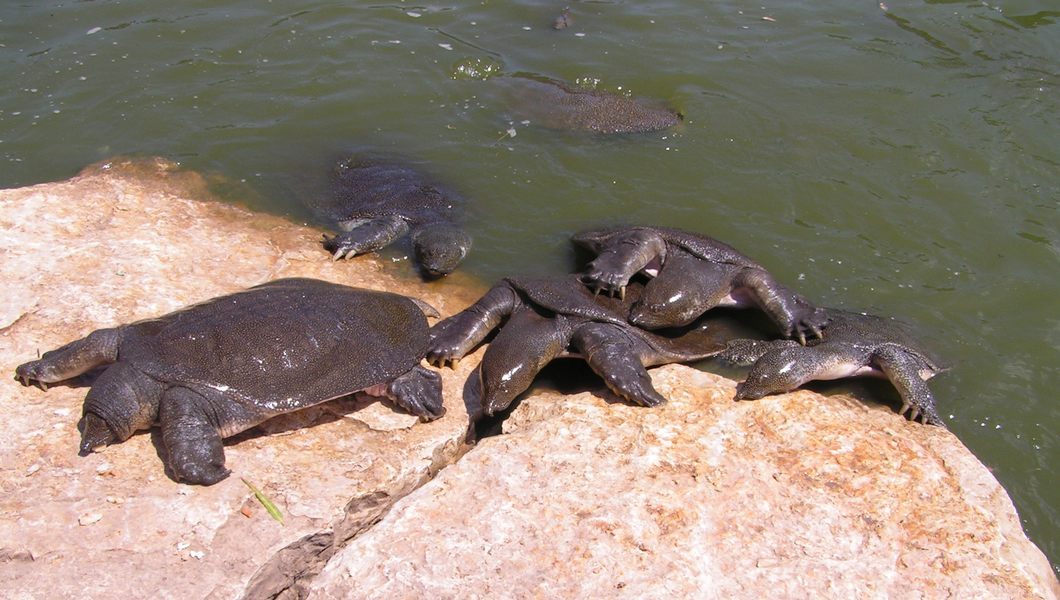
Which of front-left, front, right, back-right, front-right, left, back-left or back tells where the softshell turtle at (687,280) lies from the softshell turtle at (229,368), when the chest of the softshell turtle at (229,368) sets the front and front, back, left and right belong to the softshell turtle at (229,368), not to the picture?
back-left

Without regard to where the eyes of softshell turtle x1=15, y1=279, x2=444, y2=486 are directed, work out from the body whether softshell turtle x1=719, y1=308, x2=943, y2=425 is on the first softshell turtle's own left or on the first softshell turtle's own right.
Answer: on the first softshell turtle's own left

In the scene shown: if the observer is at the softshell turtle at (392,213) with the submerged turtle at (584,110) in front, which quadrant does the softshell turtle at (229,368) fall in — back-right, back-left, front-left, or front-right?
back-right

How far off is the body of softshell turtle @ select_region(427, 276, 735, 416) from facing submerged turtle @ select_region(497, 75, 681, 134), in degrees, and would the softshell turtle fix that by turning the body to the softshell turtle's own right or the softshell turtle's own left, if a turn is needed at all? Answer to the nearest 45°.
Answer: approximately 135° to the softshell turtle's own right

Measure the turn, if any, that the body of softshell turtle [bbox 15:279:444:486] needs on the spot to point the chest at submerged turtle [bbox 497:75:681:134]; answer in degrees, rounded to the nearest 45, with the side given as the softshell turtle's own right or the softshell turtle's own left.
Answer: approximately 180°

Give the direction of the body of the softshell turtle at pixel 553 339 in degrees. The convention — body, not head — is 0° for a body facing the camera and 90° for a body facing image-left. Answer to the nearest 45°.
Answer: approximately 45°

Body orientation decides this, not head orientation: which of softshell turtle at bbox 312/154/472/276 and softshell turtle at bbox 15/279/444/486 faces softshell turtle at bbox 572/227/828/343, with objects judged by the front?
softshell turtle at bbox 312/154/472/276

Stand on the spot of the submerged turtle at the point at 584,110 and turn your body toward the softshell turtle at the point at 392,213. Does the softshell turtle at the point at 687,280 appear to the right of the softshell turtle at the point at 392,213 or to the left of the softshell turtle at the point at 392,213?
left

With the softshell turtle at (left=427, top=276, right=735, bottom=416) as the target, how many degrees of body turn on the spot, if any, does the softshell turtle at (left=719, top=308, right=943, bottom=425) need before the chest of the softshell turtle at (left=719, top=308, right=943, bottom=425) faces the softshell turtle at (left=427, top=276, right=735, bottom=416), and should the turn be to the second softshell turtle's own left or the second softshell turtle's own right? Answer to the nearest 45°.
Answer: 0° — it already faces it

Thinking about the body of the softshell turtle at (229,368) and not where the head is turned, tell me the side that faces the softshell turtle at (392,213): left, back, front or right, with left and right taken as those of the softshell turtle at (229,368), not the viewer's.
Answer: back

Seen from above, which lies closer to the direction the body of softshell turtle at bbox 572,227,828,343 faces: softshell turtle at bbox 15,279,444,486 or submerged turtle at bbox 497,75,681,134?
the softshell turtle

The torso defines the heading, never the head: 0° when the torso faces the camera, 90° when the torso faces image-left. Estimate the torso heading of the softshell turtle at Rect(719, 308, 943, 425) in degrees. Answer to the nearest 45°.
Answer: approximately 45°
